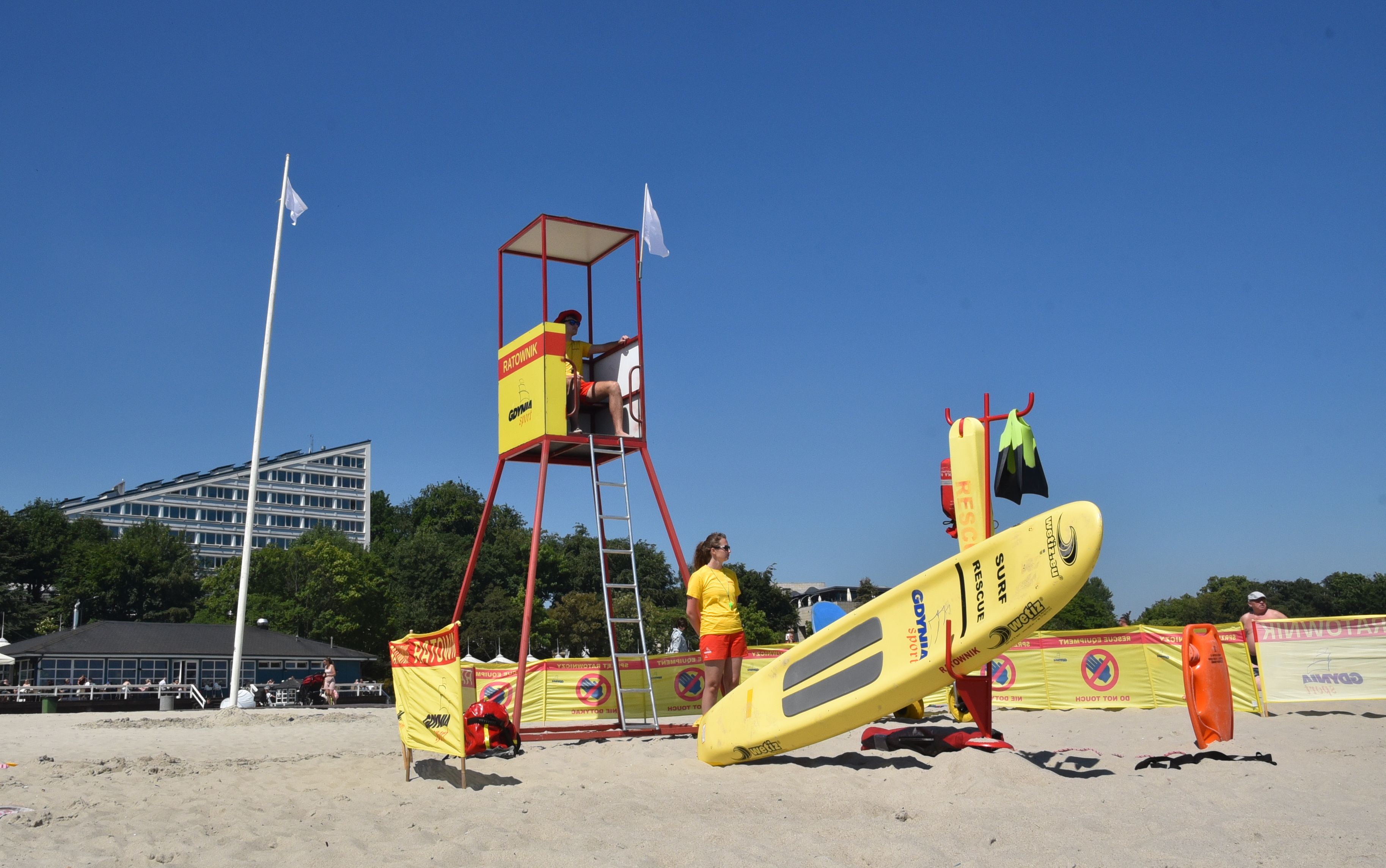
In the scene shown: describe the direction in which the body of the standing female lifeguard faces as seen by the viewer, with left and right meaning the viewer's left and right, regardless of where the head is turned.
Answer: facing the viewer and to the right of the viewer

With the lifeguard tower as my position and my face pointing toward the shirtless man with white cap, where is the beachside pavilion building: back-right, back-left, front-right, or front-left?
back-left

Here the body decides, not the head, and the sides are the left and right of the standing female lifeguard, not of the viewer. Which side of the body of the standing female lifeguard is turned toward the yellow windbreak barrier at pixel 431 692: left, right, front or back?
right

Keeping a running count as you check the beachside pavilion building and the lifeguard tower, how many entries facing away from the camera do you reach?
0

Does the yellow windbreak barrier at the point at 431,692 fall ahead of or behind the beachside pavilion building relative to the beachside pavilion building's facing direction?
ahead

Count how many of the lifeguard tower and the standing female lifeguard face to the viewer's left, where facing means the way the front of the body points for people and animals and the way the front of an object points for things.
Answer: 0

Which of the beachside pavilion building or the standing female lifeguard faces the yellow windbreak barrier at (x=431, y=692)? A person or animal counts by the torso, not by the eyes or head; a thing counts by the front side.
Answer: the beachside pavilion building

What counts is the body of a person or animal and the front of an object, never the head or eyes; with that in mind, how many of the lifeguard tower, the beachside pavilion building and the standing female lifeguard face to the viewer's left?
0

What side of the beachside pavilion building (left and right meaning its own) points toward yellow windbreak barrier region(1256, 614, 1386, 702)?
front

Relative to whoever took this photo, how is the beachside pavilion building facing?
facing the viewer
